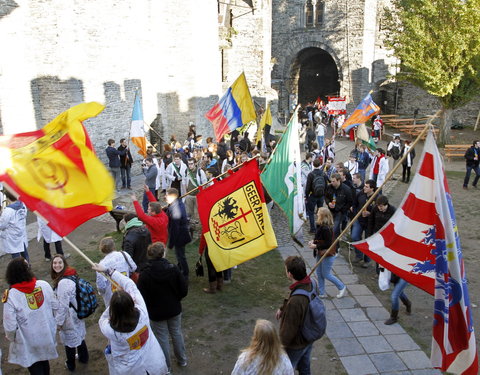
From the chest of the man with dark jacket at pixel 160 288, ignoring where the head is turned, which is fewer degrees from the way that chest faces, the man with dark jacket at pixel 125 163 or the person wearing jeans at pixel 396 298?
the man with dark jacket

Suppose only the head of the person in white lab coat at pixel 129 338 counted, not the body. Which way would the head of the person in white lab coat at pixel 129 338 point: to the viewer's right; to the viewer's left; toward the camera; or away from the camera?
away from the camera

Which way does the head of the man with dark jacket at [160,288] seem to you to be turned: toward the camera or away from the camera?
away from the camera

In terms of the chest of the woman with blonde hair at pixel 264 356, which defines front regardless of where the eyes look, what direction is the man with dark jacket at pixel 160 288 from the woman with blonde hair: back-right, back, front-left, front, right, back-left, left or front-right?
front-left

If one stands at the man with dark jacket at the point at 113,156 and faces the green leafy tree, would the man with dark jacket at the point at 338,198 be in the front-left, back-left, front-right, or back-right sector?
front-right

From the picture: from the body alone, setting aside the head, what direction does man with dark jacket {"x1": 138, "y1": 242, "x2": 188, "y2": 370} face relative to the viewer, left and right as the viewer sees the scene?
facing away from the viewer

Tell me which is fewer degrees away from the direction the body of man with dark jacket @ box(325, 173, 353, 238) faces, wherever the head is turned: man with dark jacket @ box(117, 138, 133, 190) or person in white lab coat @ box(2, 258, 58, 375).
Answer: the person in white lab coat
